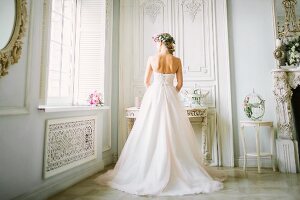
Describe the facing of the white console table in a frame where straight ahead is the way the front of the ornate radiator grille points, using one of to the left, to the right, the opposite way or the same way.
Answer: to the right

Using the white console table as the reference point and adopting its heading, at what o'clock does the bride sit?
The bride is roughly at 1 o'clock from the white console table.

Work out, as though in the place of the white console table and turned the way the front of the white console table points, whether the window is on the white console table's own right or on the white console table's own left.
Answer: on the white console table's own right

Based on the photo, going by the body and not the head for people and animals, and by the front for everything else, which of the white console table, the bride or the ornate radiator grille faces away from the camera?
the bride

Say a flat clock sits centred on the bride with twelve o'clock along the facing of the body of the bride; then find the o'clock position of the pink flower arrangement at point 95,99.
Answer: The pink flower arrangement is roughly at 10 o'clock from the bride.

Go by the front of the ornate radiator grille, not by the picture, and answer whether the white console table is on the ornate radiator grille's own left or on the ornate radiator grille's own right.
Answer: on the ornate radiator grille's own left

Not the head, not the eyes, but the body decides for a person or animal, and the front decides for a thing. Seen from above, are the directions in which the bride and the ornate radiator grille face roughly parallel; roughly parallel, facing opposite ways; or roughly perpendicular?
roughly perpendicular

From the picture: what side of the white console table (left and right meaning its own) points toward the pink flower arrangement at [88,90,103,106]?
right

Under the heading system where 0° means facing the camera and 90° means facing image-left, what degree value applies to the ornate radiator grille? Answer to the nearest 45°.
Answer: approximately 315°

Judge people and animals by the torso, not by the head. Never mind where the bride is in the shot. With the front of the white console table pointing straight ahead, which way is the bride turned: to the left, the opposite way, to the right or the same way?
the opposite way

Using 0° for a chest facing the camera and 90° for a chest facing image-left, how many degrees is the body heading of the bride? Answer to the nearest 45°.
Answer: approximately 180°
